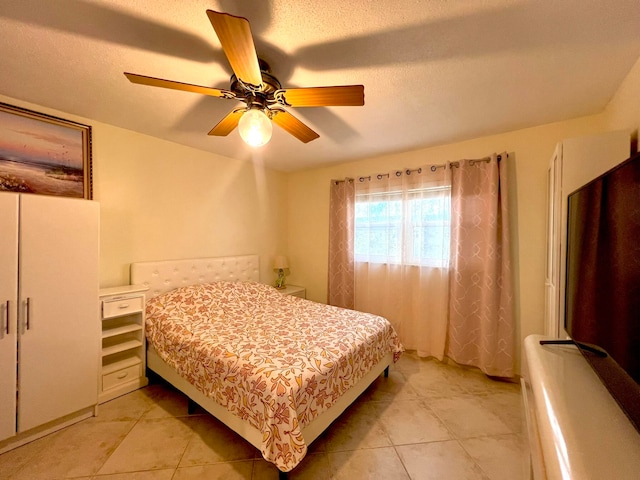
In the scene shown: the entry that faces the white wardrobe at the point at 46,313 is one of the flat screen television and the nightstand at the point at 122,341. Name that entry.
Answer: the flat screen television

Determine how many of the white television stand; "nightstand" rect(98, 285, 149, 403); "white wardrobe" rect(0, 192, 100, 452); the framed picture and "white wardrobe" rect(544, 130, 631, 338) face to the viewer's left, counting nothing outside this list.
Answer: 2

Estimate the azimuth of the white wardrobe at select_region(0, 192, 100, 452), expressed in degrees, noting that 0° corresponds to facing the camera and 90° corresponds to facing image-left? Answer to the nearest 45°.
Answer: approximately 315°

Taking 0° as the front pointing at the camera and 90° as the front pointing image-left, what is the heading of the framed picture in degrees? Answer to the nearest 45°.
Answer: approximately 315°

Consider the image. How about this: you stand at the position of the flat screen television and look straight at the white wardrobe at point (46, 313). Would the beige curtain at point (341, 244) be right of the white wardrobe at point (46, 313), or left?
right

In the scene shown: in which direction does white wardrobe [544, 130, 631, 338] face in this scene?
to the viewer's left

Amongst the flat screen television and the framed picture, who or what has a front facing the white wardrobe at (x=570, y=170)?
the framed picture

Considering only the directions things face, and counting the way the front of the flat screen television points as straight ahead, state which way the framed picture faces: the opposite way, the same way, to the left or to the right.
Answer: the opposite way

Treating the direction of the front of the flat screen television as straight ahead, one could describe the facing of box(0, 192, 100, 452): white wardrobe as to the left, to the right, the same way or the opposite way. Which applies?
the opposite way

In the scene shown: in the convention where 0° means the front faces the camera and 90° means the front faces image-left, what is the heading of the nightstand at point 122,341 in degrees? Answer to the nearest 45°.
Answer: approximately 315°

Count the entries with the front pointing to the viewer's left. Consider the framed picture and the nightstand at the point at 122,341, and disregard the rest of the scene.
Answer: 0

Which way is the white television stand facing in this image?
to the viewer's left

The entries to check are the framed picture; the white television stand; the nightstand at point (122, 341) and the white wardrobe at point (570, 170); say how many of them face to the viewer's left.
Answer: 2

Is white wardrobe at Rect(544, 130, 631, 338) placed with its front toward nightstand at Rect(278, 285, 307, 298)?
yes

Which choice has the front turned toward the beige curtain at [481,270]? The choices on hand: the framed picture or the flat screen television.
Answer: the framed picture
